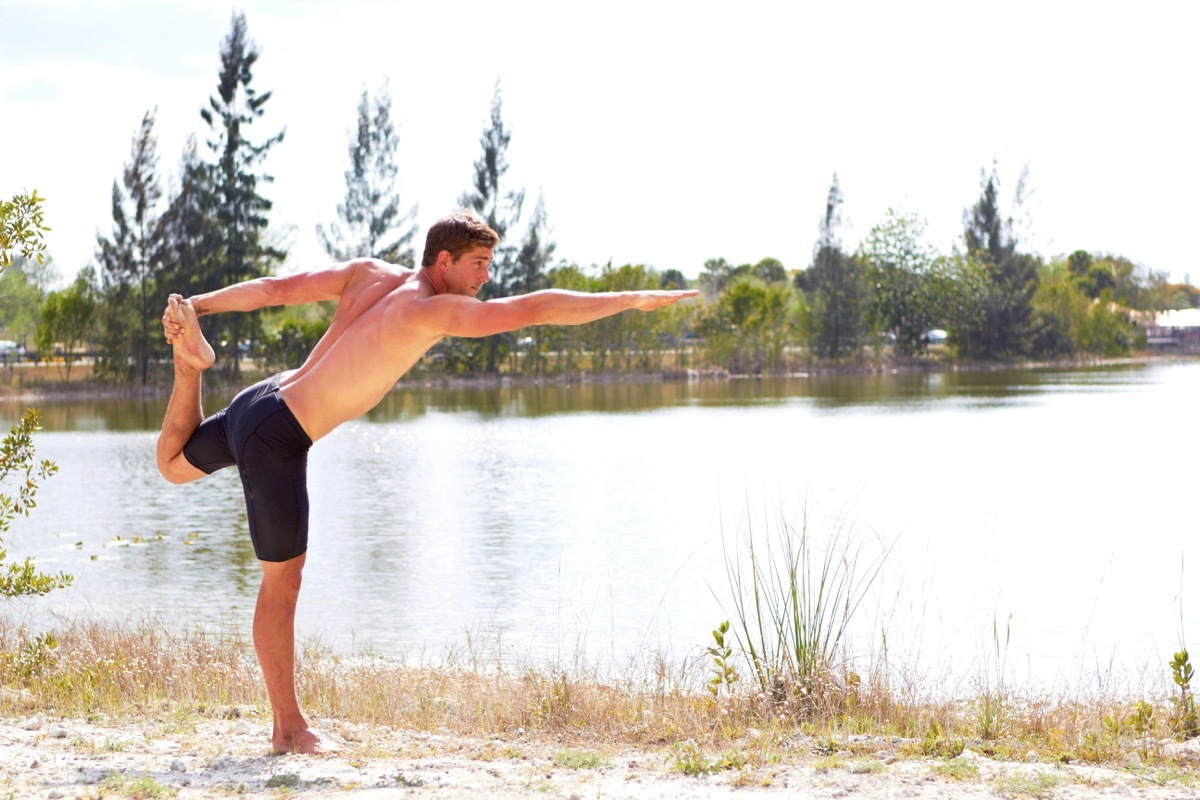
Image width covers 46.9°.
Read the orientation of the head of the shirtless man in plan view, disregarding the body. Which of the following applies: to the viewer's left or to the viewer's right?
to the viewer's right

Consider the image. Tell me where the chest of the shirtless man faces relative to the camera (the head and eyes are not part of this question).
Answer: to the viewer's right

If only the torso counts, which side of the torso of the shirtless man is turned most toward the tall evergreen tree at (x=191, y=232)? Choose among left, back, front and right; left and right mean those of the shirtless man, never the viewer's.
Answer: left
